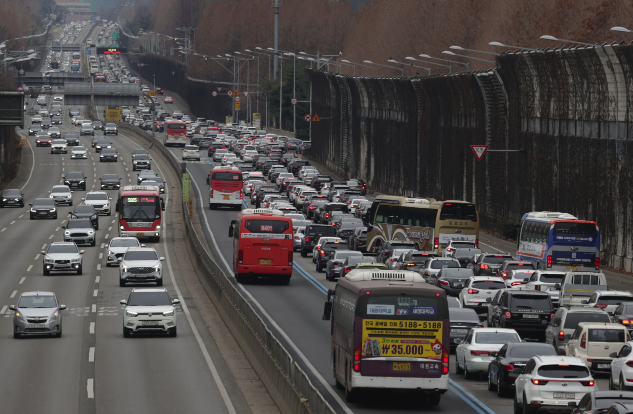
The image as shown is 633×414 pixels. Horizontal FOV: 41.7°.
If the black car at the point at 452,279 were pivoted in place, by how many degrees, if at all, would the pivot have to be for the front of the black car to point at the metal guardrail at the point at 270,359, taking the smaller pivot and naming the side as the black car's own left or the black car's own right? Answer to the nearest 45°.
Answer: approximately 180°

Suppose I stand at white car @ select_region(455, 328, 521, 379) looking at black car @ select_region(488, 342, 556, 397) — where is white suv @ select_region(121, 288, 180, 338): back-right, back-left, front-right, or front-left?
back-right

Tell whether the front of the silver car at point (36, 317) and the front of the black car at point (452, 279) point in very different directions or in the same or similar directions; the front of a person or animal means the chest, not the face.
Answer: very different directions

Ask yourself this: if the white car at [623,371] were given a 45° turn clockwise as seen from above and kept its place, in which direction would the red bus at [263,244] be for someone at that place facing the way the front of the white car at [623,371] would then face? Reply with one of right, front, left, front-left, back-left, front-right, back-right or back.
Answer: front-left

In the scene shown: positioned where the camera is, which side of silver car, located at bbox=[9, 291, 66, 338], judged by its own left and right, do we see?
front

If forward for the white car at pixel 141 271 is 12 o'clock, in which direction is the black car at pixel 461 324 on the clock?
The black car is roughly at 11 o'clock from the white car.

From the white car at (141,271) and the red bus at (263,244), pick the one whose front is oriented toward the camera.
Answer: the white car

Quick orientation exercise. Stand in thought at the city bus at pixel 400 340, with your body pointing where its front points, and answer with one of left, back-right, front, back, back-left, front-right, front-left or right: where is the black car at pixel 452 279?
front

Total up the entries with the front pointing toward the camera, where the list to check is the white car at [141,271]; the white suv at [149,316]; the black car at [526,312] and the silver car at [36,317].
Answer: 3

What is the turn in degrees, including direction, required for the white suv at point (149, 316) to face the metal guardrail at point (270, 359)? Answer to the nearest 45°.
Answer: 0° — it already faces it

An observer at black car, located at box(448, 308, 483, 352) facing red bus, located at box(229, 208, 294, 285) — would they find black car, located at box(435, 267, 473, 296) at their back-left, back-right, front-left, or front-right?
front-right

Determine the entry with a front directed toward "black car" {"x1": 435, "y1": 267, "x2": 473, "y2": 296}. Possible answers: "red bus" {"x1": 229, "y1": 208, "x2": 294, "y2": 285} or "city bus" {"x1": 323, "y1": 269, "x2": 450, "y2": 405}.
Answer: the city bus

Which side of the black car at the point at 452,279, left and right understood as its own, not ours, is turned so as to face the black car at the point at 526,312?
back

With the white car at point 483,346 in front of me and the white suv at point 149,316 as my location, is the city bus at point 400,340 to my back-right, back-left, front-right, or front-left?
front-right

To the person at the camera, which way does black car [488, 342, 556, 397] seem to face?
facing away from the viewer and to the left of the viewer

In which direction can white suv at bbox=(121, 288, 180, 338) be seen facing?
toward the camera

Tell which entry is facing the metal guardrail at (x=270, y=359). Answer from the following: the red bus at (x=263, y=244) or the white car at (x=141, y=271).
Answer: the white car

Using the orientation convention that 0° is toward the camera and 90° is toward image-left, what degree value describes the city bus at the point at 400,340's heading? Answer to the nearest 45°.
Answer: approximately 180°
